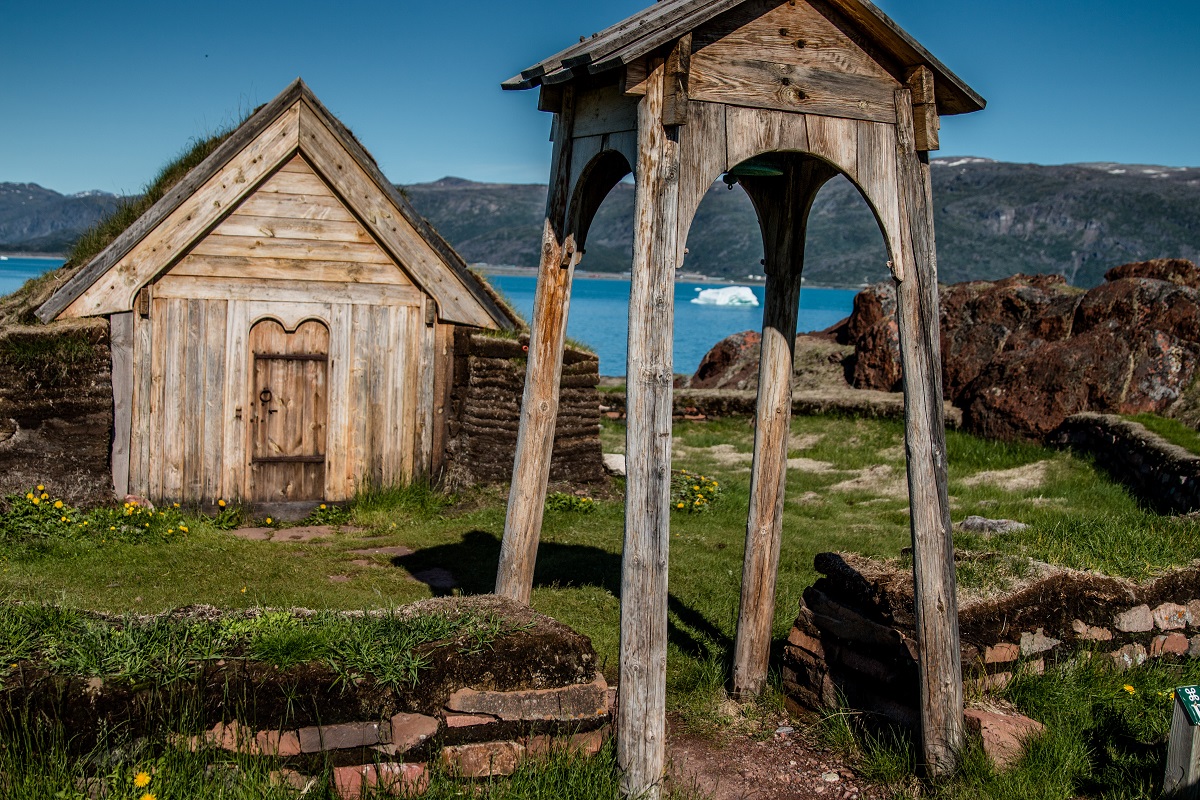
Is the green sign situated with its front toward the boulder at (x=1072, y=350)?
no

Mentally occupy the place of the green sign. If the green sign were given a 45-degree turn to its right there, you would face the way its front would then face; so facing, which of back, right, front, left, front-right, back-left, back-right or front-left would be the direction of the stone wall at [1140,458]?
back-right

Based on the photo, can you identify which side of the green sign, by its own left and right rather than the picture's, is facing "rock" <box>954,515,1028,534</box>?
back

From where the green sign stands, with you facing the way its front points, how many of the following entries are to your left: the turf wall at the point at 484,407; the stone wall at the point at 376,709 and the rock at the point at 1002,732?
0

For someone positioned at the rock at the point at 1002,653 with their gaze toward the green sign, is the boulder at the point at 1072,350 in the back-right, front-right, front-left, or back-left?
back-left

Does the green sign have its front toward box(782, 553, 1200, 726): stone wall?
no

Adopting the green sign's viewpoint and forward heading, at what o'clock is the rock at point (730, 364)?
The rock is roughly at 5 o'clock from the green sign.

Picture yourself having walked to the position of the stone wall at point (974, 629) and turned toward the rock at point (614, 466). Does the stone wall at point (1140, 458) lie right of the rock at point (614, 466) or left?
right

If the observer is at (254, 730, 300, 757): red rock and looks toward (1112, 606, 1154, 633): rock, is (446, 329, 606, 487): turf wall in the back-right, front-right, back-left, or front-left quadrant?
front-left

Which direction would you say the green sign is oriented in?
toward the camera

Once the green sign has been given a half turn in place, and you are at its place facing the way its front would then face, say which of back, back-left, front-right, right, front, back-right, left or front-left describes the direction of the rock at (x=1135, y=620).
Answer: front

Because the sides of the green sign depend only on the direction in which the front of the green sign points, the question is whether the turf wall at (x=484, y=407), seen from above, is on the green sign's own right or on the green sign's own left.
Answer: on the green sign's own right

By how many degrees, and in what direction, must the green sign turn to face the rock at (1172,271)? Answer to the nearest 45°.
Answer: approximately 180°

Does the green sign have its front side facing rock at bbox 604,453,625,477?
no

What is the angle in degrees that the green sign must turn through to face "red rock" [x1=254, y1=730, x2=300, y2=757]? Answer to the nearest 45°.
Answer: approximately 45° to its right
